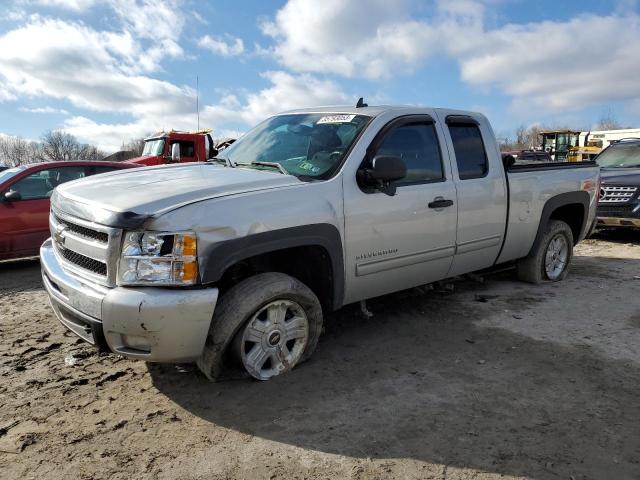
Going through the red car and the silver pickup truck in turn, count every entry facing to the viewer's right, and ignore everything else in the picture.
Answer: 0

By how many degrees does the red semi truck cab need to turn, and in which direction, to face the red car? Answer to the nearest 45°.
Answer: approximately 45° to its left

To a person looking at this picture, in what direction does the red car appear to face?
facing the viewer and to the left of the viewer

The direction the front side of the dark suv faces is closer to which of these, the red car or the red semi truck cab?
the red car

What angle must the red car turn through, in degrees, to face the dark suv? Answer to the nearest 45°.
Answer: approximately 135° to its left

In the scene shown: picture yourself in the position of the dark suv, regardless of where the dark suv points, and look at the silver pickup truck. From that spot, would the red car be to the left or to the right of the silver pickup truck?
right

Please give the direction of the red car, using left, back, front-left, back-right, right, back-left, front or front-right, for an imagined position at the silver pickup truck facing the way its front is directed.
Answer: right

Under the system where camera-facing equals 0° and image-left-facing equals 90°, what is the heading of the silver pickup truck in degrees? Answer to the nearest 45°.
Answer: approximately 45°

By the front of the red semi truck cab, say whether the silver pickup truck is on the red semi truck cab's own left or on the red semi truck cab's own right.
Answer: on the red semi truck cab's own left

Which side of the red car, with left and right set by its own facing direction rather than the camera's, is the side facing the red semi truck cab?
right

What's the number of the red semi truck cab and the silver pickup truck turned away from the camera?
0

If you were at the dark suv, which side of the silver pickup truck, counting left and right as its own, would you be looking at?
back
